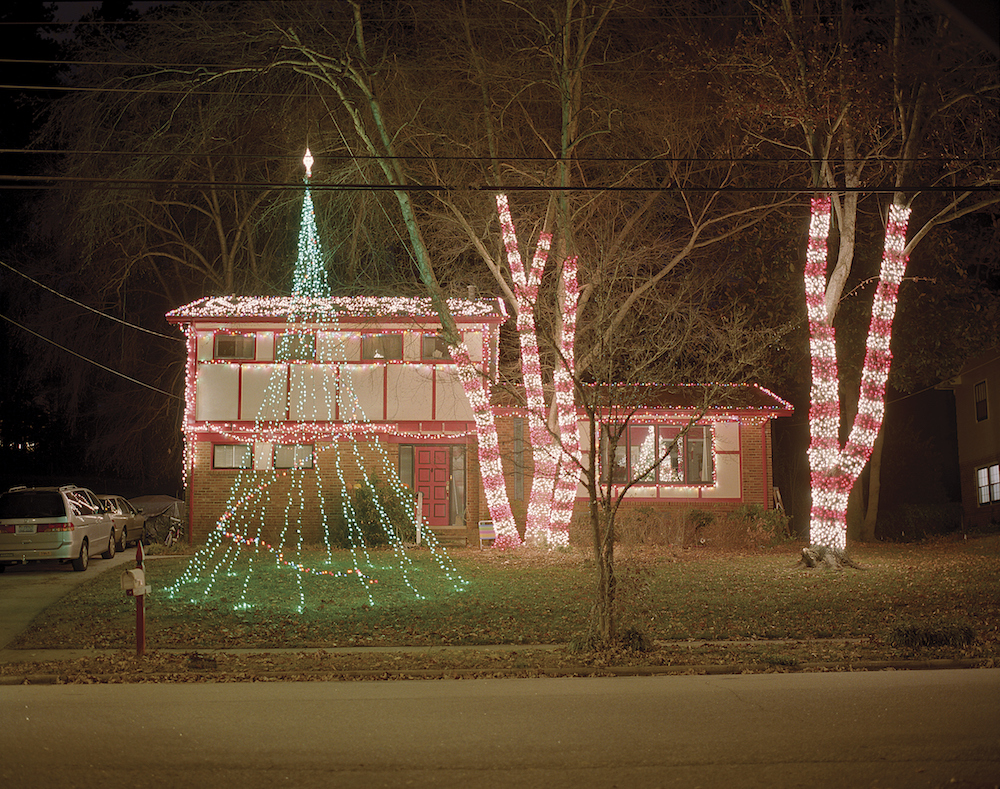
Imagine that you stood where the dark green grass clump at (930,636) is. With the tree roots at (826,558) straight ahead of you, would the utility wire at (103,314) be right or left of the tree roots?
left

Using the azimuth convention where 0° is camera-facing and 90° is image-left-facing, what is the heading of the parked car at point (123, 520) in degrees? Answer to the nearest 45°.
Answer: approximately 225°

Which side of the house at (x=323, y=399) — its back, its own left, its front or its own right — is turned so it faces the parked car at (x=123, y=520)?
right

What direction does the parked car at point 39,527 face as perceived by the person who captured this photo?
facing away from the viewer and to the right of the viewer

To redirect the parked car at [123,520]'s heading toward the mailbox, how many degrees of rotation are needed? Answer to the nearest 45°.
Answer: approximately 135° to its right

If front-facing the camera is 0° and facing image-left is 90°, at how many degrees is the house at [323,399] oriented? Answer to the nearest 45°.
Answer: approximately 0°

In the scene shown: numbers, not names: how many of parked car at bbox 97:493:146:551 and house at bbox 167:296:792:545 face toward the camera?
1
